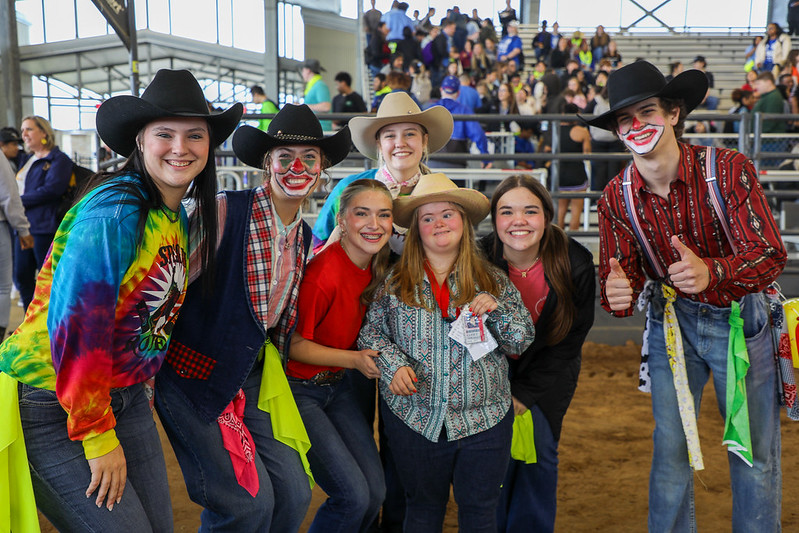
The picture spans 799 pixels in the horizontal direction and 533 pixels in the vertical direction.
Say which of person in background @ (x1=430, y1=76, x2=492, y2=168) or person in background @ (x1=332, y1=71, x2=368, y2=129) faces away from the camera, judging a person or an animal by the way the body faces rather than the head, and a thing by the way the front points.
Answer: person in background @ (x1=430, y1=76, x2=492, y2=168)

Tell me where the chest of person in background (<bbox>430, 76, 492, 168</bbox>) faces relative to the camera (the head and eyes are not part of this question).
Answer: away from the camera

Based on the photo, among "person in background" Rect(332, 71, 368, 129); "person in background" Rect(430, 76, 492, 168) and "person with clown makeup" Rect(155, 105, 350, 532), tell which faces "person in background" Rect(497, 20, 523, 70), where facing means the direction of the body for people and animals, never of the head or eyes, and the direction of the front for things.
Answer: "person in background" Rect(430, 76, 492, 168)

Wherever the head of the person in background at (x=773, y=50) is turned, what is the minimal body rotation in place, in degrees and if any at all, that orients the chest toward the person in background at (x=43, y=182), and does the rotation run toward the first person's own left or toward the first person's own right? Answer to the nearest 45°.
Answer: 0° — they already face them

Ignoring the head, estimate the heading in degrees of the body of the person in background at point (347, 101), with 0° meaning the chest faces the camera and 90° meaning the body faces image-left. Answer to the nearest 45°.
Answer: approximately 45°

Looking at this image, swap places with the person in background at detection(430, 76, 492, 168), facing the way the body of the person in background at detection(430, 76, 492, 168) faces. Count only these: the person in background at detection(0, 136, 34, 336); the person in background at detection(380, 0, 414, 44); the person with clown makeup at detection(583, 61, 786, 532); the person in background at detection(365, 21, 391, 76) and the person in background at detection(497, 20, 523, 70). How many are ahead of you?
3
